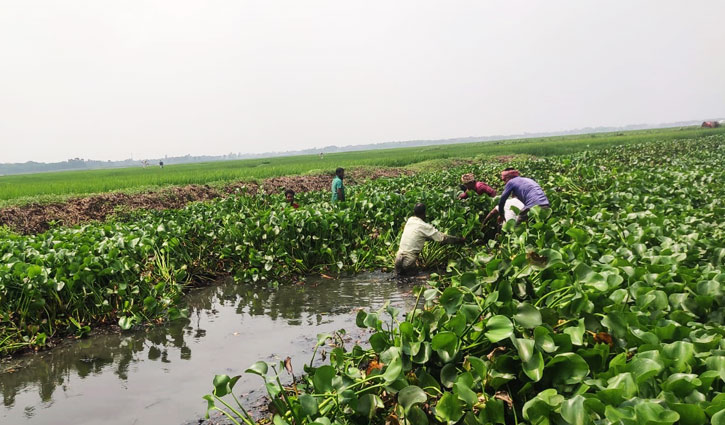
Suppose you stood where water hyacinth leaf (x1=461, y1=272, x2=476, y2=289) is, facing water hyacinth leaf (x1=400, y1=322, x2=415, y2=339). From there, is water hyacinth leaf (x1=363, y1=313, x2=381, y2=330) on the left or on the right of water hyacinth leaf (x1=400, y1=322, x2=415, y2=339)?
right

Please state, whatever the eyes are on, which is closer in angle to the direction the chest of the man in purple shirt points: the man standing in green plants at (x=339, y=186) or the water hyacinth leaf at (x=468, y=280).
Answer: the man standing in green plants

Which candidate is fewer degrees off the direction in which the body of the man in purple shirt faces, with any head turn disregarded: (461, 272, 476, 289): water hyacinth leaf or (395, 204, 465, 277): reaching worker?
the reaching worker

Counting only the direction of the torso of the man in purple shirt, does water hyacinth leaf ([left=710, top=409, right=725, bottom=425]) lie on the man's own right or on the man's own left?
on the man's own left

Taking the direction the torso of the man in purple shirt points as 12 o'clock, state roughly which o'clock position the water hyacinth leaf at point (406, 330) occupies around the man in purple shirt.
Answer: The water hyacinth leaf is roughly at 9 o'clock from the man in purple shirt.

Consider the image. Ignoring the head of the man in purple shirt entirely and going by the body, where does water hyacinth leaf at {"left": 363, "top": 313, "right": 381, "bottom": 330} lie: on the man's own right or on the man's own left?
on the man's own left

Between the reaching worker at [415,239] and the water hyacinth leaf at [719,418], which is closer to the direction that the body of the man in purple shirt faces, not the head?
the reaching worker

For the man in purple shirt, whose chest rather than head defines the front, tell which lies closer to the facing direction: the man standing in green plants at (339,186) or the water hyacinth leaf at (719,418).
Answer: the man standing in green plants

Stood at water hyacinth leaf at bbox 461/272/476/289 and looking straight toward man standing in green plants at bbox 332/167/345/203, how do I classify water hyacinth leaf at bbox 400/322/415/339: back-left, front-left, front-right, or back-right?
back-left

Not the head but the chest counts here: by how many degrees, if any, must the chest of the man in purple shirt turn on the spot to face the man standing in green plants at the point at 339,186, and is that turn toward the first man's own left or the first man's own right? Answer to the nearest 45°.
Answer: approximately 45° to the first man's own right

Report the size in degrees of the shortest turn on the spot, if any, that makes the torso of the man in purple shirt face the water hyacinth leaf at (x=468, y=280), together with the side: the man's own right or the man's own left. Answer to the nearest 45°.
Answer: approximately 90° to the man's own left

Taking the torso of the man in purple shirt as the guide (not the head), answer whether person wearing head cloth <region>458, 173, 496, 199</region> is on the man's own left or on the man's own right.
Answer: on the man's own right

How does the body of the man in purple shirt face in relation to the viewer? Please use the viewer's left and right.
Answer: facing to the left of the viewer
